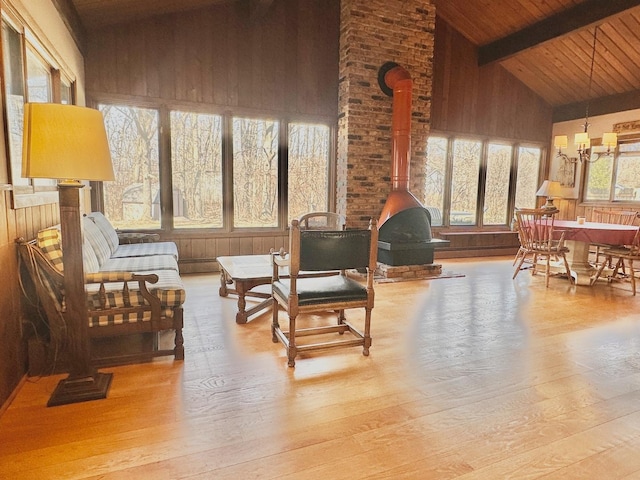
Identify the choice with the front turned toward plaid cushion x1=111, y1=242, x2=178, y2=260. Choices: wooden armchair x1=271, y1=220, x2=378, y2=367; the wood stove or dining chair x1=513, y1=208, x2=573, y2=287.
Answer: the wooden armchair

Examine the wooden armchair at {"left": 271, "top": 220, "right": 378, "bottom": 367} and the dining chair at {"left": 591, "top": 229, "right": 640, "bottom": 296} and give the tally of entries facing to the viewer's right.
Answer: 0

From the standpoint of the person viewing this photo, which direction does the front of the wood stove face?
facing the viewer and to the right of the viewer

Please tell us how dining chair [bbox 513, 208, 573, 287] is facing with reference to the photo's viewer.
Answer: facing away from the viewer and to the right of the viewer

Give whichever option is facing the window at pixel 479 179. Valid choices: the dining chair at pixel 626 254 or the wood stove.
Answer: the dining chair

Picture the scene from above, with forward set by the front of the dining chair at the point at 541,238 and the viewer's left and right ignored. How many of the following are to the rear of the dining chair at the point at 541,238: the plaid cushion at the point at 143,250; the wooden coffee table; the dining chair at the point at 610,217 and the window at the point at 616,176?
2

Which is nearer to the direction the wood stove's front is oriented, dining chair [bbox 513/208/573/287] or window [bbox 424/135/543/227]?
the dining chair

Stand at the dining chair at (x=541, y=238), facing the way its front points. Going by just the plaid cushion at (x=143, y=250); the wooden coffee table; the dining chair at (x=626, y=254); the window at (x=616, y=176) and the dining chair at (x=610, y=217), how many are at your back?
2

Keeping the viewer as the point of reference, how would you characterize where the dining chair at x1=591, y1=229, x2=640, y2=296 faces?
facing away from the viewer and to the left of the viewer
